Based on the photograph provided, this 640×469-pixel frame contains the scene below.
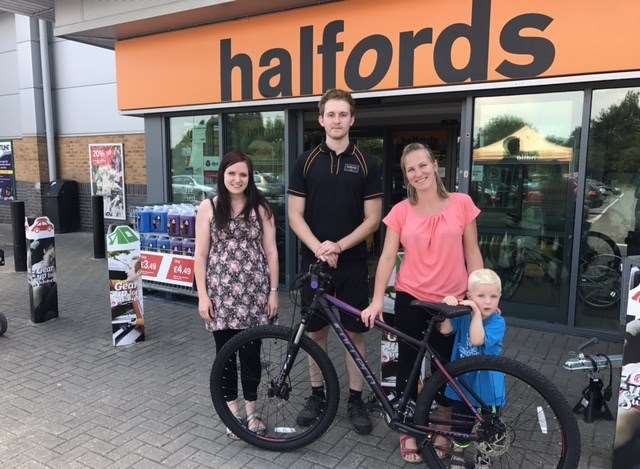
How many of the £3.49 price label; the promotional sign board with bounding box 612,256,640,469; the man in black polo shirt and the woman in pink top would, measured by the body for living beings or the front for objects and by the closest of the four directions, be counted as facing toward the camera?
4

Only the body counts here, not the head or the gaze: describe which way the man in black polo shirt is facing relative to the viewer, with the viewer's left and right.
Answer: facing the viewer

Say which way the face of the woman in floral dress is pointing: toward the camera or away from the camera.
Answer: toward the camera

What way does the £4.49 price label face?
toward the camera

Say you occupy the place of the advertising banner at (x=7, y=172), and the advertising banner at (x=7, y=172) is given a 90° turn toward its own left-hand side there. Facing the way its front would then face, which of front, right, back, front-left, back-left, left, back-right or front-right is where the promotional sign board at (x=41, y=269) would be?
right

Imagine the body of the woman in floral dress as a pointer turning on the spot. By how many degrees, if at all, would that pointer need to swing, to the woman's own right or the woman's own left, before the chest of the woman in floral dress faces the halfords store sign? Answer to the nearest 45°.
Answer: approximately 135° to the woman's own left

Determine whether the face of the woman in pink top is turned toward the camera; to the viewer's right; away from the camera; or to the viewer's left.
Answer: toward the camera

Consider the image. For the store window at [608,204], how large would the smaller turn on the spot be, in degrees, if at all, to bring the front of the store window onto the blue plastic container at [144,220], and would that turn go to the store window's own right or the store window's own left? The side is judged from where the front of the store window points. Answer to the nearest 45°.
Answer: approximately 90° to the store window's own right

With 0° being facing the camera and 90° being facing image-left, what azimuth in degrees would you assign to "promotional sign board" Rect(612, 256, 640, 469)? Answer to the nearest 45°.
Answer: approximately 0°

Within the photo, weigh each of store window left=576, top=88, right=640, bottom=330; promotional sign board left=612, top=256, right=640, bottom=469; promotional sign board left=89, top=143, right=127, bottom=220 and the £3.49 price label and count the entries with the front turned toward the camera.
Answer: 4

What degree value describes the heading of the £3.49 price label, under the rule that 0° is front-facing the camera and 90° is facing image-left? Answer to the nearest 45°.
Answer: approximately 0°

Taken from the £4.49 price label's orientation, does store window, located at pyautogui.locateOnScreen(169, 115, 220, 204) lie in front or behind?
behind

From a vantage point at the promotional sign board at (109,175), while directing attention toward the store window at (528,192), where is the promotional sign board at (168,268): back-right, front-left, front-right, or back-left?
front-right

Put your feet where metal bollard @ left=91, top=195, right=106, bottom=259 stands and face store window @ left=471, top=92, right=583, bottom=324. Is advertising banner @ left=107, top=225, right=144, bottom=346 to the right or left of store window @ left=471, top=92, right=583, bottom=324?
right

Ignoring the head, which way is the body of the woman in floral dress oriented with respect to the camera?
toward the camera
